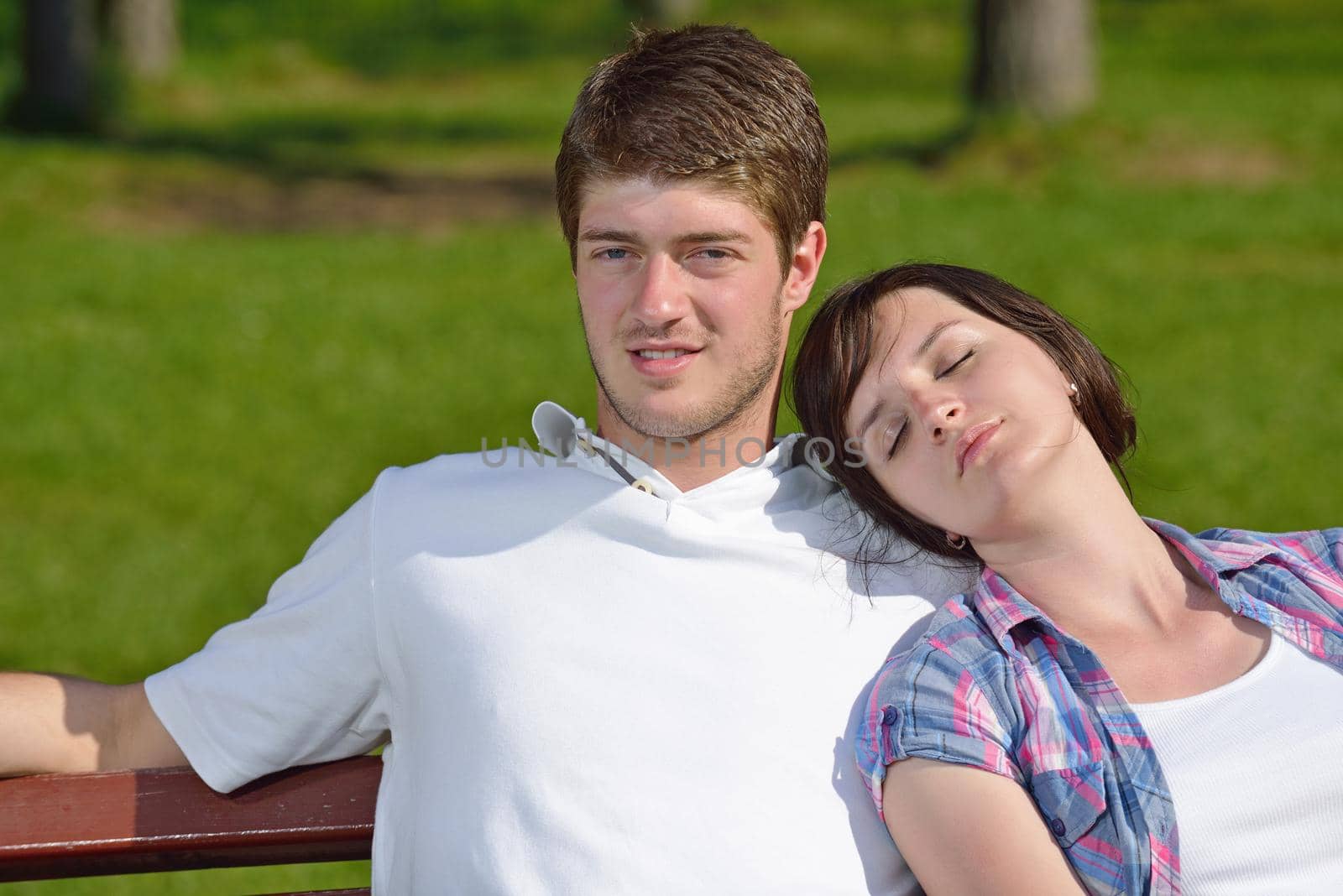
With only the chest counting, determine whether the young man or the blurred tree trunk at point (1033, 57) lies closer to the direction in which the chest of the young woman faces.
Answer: the young man

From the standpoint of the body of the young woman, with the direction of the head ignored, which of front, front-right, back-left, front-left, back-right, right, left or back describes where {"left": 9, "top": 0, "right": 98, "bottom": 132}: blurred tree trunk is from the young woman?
back-right

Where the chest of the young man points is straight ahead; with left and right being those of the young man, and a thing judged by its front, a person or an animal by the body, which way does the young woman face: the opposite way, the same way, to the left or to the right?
the same way

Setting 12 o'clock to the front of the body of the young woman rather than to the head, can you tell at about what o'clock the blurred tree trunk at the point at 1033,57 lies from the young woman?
The blurred tree trunk is roughly at 6 o'clock from the young woman.

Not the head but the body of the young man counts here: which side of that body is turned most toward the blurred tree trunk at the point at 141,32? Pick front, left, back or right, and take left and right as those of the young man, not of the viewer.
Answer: back

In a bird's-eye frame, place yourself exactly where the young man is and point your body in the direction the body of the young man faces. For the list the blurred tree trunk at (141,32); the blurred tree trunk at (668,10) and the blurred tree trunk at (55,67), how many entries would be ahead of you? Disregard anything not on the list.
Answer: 0

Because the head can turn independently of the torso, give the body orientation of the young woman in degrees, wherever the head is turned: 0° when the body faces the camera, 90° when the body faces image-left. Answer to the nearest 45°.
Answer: approximately 0°

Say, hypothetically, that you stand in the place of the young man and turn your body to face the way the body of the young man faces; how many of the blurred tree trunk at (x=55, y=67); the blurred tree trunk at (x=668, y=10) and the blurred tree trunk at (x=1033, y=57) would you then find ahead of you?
0

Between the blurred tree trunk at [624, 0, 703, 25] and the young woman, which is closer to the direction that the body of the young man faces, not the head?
the young woman

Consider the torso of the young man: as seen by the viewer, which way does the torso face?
toward the camera

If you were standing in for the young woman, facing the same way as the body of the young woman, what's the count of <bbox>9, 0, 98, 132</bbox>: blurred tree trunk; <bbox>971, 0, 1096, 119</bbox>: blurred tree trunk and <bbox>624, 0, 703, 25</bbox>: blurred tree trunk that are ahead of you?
0

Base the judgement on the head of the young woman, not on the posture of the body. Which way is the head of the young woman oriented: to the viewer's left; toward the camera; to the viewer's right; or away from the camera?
toward the camera

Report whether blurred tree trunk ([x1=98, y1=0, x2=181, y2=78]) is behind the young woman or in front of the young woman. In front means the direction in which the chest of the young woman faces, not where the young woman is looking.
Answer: behind
